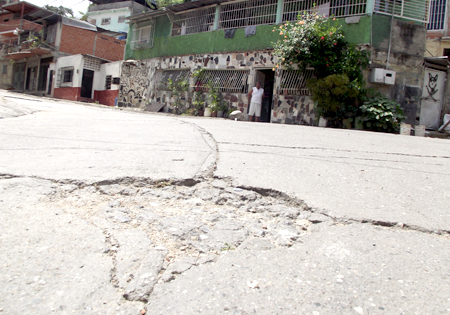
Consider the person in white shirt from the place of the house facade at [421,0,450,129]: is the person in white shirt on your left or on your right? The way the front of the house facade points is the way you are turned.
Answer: on your right

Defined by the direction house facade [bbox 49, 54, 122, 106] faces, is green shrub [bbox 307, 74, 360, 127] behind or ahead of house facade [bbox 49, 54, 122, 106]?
ahead

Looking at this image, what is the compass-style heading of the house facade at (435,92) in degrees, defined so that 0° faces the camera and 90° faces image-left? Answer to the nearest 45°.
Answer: approximately 0°

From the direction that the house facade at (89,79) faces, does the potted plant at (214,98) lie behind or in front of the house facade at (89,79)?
in front

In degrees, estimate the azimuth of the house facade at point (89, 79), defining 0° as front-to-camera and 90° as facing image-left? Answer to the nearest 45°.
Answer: approximately 0°
